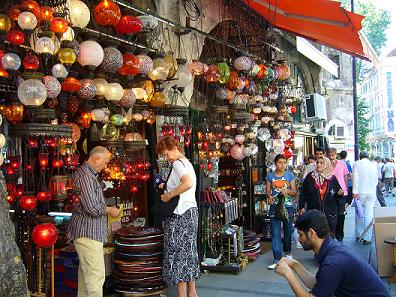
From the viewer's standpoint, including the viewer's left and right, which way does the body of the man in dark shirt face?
facing to the left of the viewer

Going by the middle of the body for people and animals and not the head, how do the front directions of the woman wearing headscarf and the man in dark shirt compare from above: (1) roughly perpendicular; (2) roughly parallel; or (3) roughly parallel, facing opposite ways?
roughly perpendicular

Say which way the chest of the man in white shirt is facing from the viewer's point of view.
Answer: away from the camera

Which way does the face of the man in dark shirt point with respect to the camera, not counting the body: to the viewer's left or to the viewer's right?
to the viewer's left

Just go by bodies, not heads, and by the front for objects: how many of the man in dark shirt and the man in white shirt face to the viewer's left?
1

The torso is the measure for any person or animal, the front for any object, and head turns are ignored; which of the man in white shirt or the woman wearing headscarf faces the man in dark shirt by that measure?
the woman wearing headscarf

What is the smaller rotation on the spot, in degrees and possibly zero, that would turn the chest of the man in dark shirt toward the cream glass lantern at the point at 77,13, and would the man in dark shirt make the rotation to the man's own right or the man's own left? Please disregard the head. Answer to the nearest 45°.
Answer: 0° — they already face it

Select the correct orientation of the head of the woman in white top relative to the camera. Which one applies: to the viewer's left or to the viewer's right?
to the viewer's left
